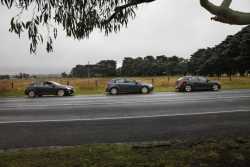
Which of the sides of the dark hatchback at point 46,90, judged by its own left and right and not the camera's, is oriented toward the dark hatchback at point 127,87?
front

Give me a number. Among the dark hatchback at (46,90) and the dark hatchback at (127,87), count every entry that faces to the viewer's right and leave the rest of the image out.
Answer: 2

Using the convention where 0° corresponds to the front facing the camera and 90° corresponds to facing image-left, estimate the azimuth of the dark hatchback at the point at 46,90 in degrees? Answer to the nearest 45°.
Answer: approximately 270°

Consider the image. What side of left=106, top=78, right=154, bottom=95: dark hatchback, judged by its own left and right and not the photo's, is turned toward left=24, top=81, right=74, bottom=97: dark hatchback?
back

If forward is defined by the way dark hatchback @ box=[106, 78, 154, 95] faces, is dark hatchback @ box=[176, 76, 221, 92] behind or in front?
in front

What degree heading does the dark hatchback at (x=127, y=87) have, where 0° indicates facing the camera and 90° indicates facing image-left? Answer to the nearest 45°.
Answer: approximately 270°
